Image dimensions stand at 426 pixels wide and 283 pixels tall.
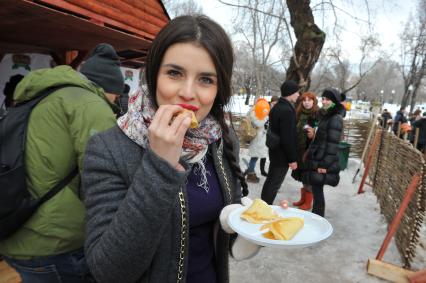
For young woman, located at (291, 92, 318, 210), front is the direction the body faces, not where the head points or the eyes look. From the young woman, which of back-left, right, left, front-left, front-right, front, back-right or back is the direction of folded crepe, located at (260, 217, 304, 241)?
front-left

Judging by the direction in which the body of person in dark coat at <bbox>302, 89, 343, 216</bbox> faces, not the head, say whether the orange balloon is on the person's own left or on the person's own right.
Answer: on the person's own right

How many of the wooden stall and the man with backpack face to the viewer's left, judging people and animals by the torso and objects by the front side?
0

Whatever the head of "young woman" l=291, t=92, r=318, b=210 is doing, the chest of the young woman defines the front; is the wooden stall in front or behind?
in front

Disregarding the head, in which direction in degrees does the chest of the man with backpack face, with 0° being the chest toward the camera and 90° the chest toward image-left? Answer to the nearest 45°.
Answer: approximately 225°

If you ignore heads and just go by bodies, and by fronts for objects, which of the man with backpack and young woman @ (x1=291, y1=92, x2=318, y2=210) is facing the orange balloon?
the man with backpack

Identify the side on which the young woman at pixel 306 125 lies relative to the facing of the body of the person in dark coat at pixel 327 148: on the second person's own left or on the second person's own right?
on the second person's own right

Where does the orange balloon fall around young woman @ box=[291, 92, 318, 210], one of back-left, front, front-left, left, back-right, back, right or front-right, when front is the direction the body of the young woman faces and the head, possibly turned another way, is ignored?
right

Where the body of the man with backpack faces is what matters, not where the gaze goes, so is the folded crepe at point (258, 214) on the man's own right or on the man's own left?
on the man's own right
